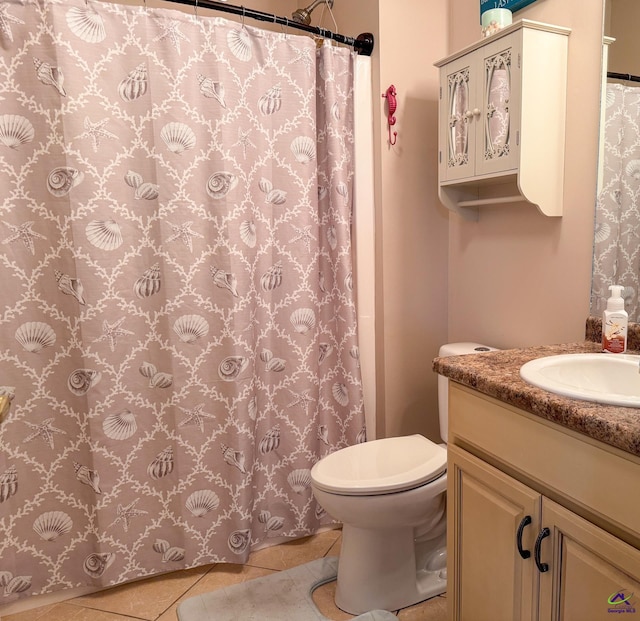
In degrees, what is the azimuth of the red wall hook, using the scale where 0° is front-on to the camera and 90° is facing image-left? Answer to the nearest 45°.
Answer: approximately 315°

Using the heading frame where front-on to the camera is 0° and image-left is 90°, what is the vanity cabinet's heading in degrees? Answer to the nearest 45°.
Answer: approximately 45°

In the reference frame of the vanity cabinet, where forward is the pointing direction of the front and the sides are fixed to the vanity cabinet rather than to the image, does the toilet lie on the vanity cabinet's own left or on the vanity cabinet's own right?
on the vanity cabinet's own right

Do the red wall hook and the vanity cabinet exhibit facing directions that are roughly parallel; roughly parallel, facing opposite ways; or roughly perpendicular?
roughly perpendicular

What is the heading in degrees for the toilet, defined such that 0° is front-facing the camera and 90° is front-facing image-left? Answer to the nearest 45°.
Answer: approximately 45°

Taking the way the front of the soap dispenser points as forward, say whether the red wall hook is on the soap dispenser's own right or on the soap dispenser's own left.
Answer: on the soap dispenser's own right
